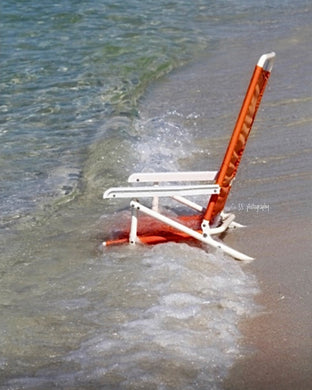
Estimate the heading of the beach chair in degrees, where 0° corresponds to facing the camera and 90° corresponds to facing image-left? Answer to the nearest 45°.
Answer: approximately 90°
